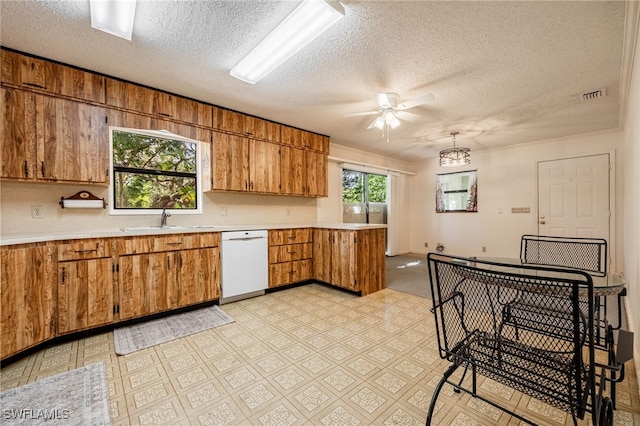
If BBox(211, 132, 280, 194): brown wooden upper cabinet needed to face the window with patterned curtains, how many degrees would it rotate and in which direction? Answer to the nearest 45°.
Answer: approximately 45° to its left

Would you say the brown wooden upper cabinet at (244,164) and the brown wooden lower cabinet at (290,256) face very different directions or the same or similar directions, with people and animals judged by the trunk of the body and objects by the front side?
same or similar directions

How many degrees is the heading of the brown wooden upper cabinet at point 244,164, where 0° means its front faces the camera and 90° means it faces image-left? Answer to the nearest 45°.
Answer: approximately 315°

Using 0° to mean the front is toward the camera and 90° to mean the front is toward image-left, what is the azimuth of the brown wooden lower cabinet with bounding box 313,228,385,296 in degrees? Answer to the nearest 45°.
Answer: approximately 45°

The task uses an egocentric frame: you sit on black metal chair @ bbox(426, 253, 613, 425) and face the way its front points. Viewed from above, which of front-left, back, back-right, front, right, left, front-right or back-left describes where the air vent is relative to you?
front-left

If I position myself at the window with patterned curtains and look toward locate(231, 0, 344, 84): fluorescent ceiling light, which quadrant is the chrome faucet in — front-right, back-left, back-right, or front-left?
front-right

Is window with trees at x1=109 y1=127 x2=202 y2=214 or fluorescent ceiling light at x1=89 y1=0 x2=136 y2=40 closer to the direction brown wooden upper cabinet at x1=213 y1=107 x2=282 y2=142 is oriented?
the fluorescent ceiling light

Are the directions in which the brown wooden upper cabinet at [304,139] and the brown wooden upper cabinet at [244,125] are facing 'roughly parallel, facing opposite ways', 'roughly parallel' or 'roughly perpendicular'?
roughly parallel

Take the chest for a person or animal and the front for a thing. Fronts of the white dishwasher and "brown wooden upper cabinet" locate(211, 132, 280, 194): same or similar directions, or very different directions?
same or similar directions

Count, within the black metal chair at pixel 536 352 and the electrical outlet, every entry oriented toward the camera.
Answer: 1

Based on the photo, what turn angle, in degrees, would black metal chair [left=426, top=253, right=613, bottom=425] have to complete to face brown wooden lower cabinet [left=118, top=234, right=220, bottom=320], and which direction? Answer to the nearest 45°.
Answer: approximately 135° to its left

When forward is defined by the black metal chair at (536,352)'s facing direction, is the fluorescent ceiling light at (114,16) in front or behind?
behind

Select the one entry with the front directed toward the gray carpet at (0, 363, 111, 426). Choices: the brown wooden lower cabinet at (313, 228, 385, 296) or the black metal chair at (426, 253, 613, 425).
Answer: the brown wooden lower cabinet

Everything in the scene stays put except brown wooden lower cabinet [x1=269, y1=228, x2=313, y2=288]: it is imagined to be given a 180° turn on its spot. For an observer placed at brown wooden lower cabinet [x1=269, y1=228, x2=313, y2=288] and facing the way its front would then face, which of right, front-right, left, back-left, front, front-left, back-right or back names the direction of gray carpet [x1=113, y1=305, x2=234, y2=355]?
left

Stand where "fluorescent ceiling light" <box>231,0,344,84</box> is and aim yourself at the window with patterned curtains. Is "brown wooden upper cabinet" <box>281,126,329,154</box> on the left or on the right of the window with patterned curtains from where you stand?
left

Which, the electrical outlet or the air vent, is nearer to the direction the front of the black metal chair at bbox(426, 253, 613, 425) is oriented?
the air vent

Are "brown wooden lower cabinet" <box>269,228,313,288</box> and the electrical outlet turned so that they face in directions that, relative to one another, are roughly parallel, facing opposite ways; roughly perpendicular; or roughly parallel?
roughly parallel

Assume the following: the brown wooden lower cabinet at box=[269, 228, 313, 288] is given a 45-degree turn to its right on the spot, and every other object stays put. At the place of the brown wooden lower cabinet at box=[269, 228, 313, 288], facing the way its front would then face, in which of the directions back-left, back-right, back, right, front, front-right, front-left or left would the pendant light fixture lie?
left

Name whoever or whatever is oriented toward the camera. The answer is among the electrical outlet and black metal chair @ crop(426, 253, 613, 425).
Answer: the electrical outlet

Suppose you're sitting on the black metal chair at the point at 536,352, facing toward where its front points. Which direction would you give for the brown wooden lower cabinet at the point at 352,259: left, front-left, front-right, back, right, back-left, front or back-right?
left
